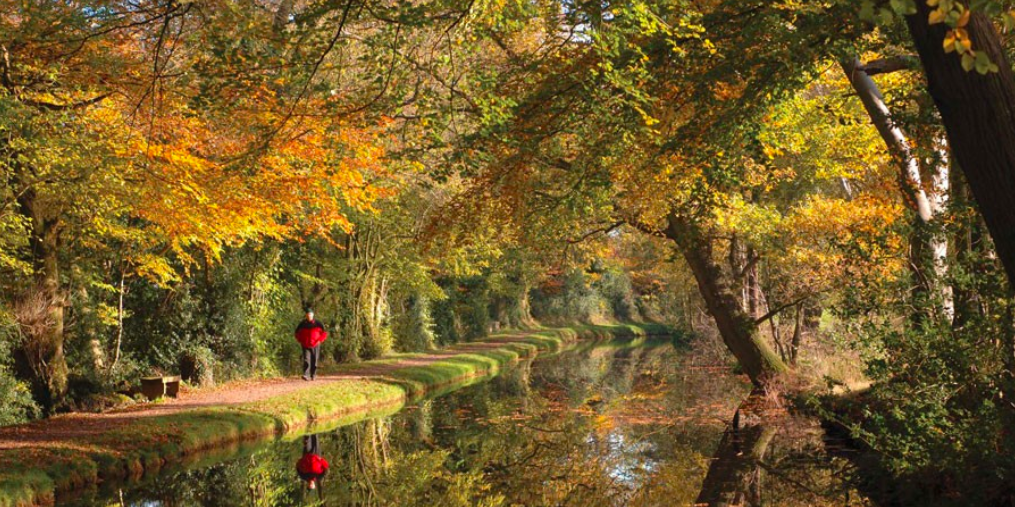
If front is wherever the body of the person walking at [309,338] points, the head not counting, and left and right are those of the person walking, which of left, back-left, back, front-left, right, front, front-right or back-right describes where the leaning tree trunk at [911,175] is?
front-left

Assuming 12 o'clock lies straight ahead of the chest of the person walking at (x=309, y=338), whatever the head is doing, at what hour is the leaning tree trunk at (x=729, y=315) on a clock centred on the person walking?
The leaning tree trunk is roughly at 10 o'clock from the person walking.

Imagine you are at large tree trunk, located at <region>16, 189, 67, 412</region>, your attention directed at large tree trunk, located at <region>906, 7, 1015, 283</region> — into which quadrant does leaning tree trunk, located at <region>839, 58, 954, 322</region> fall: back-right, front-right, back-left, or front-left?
front-left

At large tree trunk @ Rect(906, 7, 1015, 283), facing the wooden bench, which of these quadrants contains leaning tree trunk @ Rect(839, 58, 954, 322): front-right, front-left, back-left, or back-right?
front-right

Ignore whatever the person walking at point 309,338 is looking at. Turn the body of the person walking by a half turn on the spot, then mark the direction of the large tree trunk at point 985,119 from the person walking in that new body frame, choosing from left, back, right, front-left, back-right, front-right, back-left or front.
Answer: back

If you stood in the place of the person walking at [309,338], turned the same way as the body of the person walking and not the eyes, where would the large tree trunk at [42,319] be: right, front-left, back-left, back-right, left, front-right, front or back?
front-right

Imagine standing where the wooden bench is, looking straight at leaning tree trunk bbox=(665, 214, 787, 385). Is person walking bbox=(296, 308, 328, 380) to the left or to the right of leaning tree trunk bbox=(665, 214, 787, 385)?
left

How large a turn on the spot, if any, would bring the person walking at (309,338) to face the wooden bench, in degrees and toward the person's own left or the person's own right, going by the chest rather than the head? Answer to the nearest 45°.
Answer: approximately 45° to the person's own right

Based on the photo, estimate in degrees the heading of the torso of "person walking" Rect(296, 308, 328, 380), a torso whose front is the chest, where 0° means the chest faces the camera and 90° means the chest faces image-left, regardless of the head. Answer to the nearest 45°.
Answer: approximately 0°
